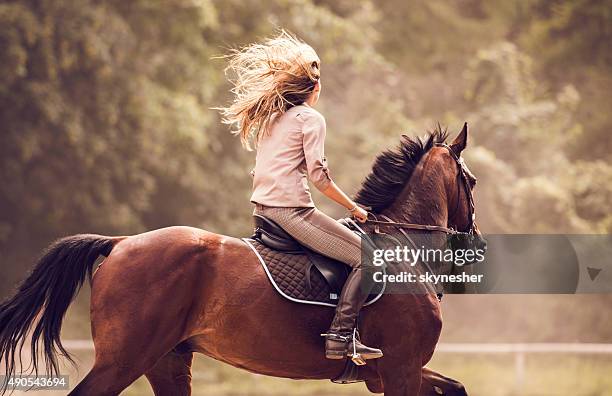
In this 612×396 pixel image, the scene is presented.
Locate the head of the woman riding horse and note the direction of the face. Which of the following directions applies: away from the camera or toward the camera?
away from the camera

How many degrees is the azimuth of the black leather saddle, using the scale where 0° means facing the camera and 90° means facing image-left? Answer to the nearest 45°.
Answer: approximately 270°

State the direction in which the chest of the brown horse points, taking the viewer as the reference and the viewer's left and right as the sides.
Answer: facing to the right of the viewer

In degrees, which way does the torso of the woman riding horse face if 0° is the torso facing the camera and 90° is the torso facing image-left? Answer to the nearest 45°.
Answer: approximately 225°
